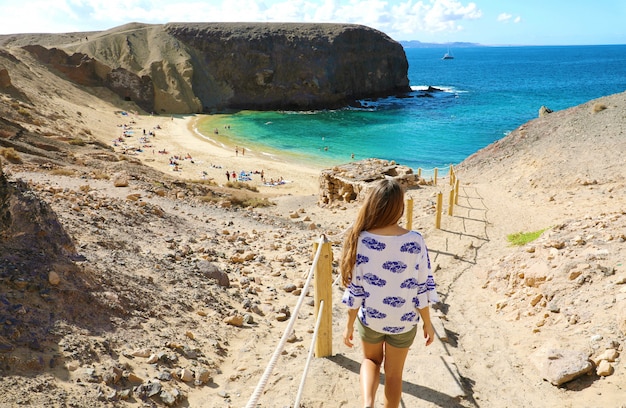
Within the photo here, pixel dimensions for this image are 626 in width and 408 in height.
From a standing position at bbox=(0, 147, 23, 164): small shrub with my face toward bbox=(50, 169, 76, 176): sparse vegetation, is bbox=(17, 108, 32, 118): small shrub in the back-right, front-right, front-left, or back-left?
back-left

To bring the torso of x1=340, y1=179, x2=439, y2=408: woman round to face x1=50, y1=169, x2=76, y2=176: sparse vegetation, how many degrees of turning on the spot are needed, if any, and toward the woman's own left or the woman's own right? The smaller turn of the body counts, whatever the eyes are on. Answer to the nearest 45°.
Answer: approximately 45° to the woman's own left

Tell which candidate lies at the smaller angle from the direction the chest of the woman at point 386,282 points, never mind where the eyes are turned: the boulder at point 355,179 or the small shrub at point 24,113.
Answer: the boulder

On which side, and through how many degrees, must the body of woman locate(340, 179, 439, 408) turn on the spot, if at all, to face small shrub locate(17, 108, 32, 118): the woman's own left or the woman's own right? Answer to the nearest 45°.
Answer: approximately 45° to the woman's own left

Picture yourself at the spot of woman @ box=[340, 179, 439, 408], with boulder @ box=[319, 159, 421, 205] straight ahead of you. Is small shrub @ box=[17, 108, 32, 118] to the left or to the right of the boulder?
left

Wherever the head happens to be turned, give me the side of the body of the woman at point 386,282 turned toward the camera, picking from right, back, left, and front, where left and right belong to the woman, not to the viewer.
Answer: back

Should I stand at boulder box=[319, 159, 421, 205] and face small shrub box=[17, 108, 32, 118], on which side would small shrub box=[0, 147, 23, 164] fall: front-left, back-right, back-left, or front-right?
front-left

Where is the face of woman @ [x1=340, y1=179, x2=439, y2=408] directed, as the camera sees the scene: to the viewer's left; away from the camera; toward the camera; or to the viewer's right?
away from the camera

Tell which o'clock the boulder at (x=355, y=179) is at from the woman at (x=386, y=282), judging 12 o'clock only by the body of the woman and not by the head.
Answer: The boulder is roughly at 12 o'clock from the woman.

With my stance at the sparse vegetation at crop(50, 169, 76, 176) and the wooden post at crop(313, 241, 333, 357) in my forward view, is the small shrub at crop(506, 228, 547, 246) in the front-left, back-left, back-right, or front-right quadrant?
front-left

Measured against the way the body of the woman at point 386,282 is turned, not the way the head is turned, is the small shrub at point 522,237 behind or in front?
in front

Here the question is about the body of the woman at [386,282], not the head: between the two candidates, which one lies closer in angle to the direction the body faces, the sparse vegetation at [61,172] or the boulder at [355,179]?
the boulder

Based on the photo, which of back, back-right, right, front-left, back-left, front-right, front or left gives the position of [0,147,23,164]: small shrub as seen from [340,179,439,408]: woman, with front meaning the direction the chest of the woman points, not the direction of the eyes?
front-left

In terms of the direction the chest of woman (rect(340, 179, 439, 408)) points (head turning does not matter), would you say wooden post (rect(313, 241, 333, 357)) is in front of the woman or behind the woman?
in front
